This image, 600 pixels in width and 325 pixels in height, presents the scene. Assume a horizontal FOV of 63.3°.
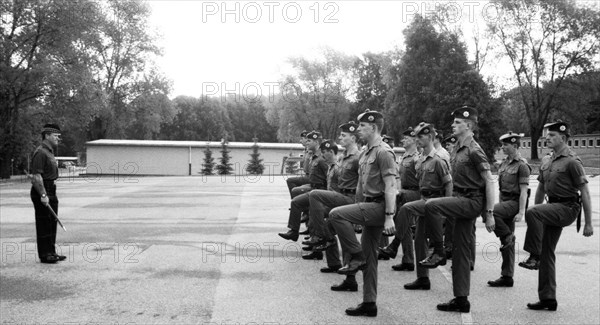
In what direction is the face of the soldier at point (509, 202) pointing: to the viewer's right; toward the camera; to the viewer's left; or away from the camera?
to the viewer's left

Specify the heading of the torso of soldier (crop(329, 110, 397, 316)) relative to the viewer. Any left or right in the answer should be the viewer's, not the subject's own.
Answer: facing to the left of the viewer

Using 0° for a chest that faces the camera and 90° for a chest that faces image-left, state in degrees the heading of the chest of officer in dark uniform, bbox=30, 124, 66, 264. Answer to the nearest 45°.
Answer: approximately 270°

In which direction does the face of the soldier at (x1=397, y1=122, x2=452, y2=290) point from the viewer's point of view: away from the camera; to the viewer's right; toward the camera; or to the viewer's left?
to the viewer's left

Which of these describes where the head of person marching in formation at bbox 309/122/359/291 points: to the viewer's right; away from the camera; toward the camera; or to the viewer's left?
to the viewer's left

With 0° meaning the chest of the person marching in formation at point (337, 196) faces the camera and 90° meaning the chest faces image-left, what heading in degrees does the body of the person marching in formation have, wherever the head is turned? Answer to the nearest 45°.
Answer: approximately 90°

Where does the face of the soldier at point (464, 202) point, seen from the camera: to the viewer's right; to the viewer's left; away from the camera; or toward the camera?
to the viewer's left

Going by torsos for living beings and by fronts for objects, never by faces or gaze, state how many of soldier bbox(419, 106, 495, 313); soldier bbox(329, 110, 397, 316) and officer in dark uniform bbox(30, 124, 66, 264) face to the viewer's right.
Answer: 1

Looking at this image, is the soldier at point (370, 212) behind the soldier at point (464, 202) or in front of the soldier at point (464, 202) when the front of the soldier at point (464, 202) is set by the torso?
in front

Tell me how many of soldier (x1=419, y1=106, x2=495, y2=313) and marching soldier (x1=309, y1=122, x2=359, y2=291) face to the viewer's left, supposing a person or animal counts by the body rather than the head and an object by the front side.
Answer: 2
